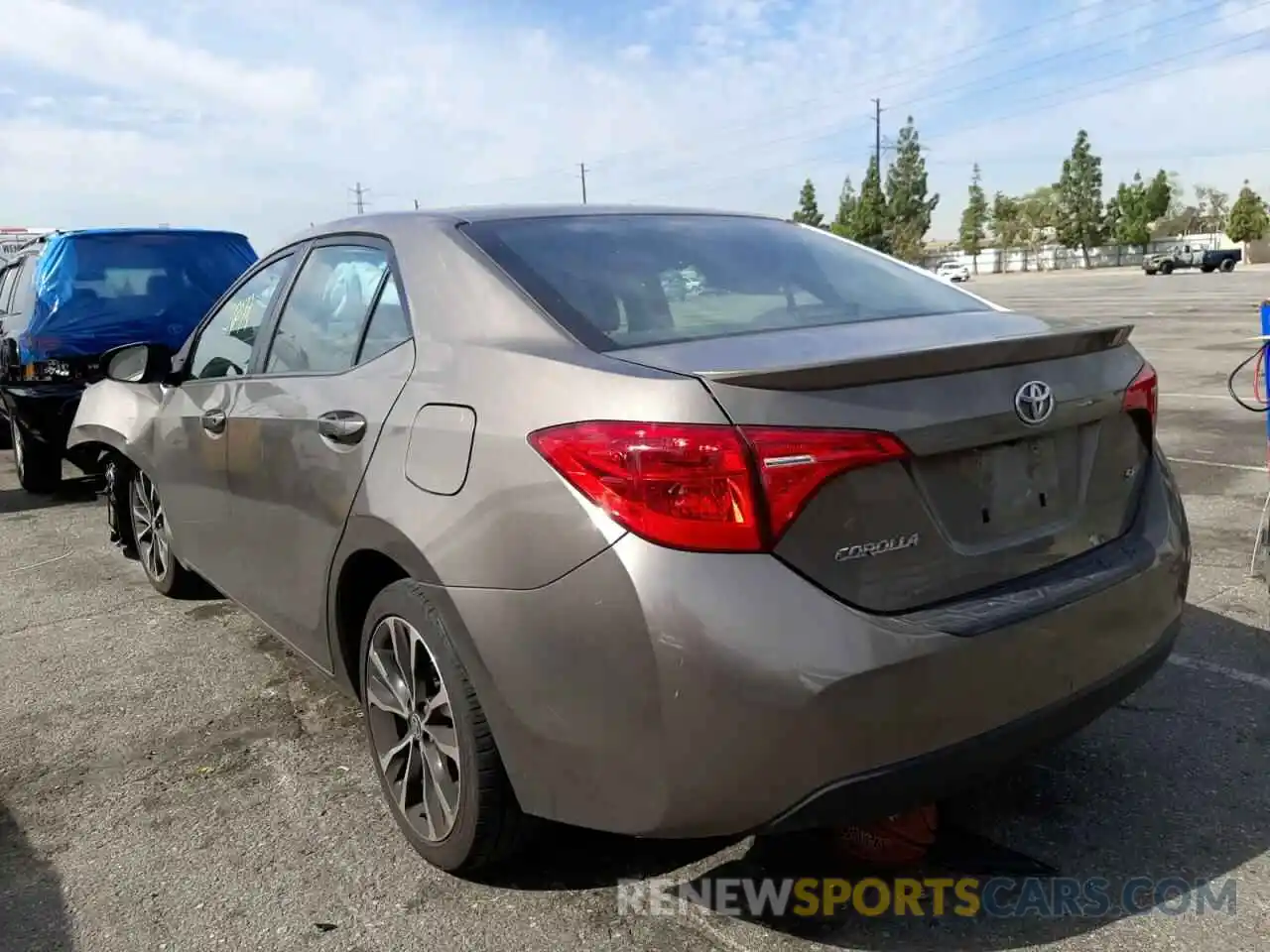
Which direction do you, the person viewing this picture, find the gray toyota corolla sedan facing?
facing away from the viewer and to the left of the viewer
